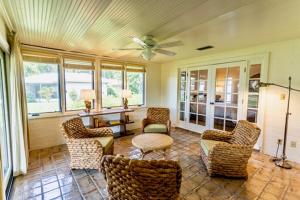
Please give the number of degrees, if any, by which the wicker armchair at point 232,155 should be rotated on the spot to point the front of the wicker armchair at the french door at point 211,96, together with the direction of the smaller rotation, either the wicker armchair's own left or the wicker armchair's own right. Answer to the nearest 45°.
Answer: approximately 90° to the wicker armchair's own right

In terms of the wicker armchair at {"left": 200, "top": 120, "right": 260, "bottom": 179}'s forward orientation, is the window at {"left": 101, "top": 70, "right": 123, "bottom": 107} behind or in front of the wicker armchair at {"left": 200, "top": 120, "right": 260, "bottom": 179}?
in front

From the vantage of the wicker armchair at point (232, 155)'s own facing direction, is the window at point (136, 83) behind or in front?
in front

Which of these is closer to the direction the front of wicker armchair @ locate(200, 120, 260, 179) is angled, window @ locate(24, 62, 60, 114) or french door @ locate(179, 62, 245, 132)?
the window

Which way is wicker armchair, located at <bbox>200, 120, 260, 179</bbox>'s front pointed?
to the viewer's left
